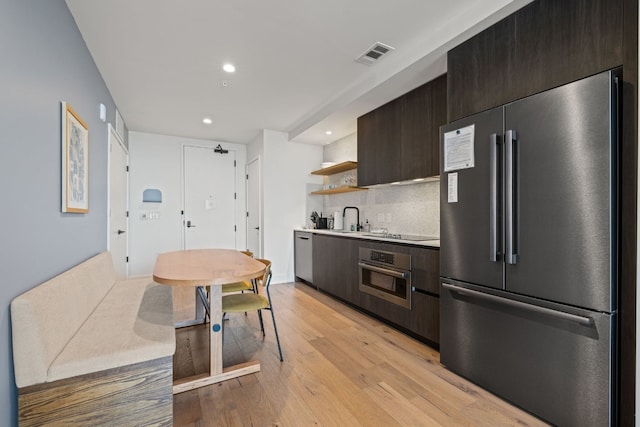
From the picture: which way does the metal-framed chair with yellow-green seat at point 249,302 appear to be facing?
to the viewer's left

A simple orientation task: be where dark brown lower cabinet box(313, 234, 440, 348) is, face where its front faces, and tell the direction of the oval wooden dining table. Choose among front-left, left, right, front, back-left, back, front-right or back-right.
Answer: front

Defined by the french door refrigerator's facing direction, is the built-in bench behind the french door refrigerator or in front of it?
in front

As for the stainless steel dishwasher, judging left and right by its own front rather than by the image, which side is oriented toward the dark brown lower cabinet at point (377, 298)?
left

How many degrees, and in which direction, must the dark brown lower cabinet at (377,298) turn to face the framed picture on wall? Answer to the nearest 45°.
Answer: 0° — it already faces it

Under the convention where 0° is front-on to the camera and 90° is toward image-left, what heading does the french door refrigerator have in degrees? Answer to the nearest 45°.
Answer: approximately 45°

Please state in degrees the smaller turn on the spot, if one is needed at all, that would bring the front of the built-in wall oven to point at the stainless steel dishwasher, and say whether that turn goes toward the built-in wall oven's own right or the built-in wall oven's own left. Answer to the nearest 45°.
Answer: approximately 90° to the built-in wall oven's own right

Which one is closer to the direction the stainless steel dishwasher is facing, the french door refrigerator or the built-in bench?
the built-in bench

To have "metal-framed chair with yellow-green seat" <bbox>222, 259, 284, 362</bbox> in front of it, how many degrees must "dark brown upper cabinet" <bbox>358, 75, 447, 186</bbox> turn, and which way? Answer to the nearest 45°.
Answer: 0° — it already faces it

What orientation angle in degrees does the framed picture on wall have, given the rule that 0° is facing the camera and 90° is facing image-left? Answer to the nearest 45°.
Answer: approximately 270°

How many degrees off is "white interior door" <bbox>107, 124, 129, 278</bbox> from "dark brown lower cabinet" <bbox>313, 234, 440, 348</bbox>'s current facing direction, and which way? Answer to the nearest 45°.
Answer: approximately 45° to its right

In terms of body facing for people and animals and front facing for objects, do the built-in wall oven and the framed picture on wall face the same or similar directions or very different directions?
very different directions

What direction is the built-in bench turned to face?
to the viewer's right

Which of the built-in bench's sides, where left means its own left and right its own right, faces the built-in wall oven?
front

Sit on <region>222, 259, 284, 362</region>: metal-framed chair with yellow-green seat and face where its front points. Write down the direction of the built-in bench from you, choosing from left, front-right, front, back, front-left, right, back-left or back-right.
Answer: front-left

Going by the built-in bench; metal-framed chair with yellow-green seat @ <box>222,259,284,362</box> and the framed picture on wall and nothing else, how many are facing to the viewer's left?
1
